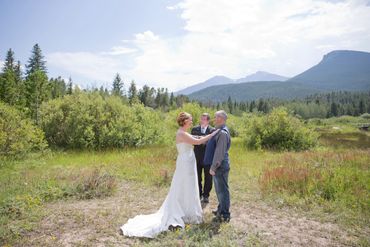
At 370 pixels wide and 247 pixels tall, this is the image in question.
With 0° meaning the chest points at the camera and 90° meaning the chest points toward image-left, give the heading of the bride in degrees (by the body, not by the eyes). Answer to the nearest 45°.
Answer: approximately 270°

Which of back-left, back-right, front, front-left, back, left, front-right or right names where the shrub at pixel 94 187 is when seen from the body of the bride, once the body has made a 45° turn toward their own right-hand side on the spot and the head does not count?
back

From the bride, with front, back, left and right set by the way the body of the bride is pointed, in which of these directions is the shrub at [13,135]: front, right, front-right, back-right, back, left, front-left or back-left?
back-left

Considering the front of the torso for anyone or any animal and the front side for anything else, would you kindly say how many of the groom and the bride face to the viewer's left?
1

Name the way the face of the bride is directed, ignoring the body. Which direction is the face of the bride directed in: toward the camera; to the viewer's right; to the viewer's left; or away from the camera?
to the viewer's right

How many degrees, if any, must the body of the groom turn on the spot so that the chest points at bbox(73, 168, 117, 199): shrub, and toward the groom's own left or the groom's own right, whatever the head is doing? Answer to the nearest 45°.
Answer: approximately 45° to the groom's own right

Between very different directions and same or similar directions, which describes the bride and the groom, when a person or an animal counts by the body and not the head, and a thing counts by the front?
very different directions

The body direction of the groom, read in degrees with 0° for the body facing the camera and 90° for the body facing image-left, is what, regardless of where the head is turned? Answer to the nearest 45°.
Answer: approximately 90°

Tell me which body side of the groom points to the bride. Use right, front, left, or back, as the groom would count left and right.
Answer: front
